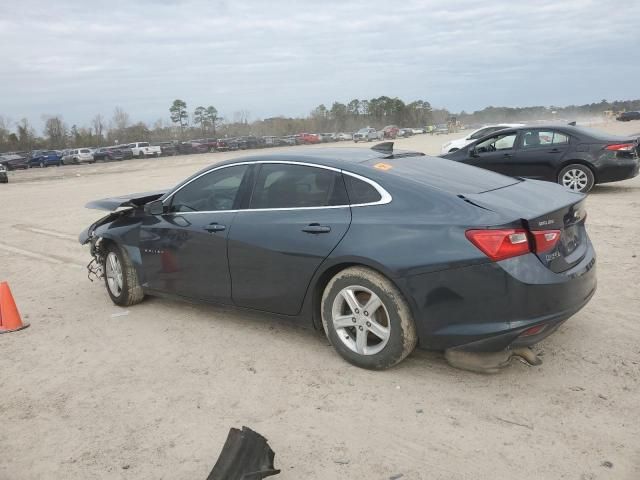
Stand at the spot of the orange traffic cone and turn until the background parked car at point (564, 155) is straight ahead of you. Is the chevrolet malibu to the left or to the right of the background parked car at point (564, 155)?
right

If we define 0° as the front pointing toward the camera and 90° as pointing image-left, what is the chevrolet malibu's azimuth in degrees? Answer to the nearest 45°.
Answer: approximately 135°

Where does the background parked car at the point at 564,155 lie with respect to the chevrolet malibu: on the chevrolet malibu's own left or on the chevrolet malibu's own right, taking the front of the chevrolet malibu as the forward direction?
on the chevrolet malibu's own right

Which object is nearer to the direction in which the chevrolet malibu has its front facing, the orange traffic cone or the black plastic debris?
the orange traffic cone

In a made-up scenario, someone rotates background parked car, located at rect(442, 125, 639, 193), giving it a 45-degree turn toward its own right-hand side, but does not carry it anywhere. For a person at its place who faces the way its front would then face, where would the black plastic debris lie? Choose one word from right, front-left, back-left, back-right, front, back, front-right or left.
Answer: back-left

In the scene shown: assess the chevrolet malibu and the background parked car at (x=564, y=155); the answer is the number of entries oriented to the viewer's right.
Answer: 0

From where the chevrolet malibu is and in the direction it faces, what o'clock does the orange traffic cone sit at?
The orange traffic cone is roughly at 11 o'clock from the chevrolet malibu.

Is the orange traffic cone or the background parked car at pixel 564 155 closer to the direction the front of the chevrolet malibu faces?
the orange traffic cone

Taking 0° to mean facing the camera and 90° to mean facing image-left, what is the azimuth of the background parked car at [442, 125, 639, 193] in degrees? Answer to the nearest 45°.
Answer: approximately 90°

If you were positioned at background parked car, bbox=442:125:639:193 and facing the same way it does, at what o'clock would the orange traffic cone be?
The orange traffic cone is roughly at 10 o'clock from the background parked car.

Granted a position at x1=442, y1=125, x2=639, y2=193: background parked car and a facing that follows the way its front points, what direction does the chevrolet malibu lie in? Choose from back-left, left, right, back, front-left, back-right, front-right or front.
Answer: left
